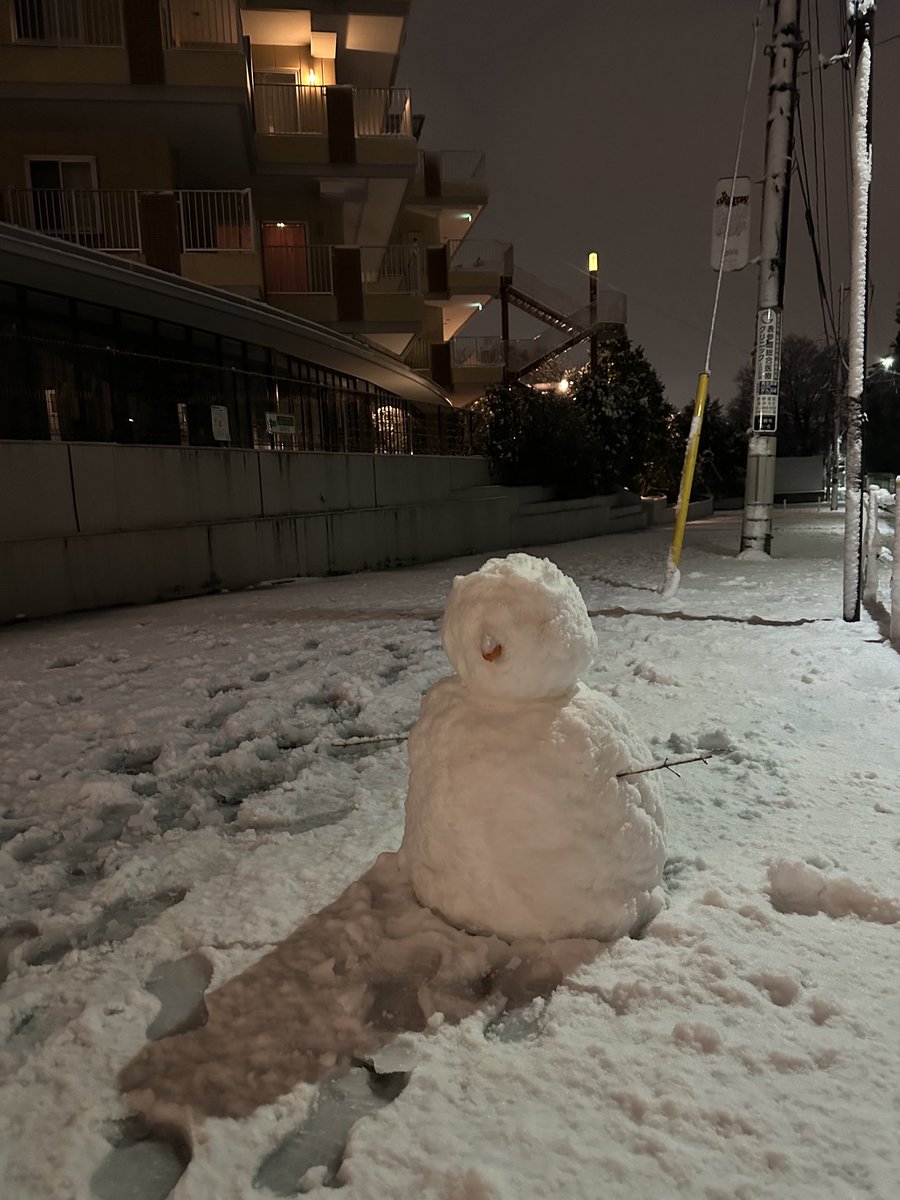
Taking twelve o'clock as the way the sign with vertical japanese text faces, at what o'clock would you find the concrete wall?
The concrete wall is roughly at 2 o'clock from the sign with vertical japanese text.

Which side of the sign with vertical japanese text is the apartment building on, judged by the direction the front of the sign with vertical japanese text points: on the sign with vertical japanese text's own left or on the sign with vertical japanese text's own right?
on the sign with vertical japanese text's own right

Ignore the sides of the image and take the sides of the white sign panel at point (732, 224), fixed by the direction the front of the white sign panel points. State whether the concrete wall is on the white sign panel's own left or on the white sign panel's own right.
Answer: on the white sign panel's own right

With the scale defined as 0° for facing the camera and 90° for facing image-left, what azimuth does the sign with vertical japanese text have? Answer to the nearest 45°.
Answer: approximately 0°

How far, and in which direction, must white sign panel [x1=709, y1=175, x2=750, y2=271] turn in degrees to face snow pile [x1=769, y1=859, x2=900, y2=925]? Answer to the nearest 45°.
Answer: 0° — it already faces it

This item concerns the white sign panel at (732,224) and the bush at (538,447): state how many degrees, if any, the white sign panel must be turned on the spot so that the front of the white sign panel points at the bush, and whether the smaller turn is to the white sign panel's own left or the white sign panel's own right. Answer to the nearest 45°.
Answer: approximately 135° to the white sign panel's own right

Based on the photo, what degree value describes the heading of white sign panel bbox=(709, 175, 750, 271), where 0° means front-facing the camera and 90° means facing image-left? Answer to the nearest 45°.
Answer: approximately 0°

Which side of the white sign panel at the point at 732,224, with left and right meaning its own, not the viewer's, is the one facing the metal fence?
right

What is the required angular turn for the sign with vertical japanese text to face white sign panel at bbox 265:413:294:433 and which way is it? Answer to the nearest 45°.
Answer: approximately 90° to its right
